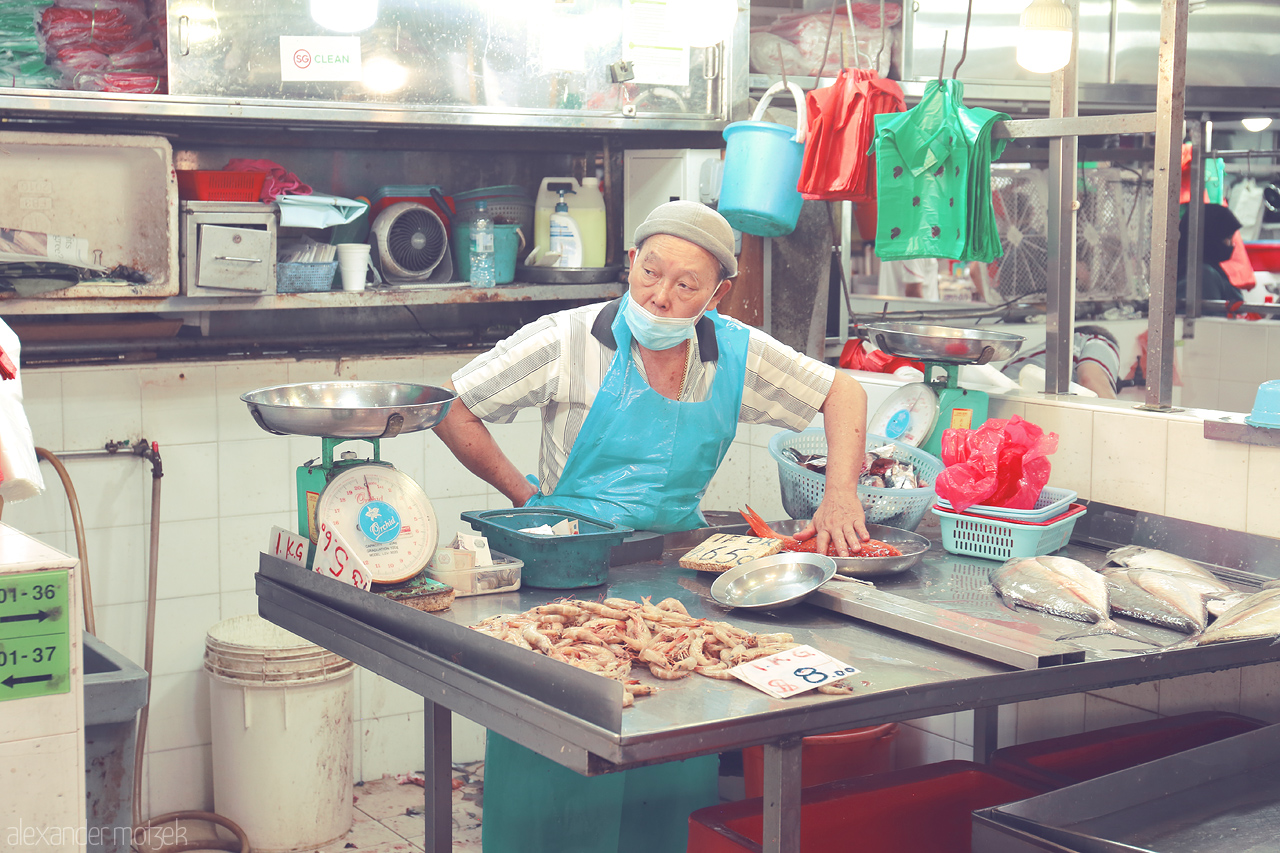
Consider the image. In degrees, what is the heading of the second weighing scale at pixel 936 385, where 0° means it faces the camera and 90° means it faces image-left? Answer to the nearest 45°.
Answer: approximately 45°

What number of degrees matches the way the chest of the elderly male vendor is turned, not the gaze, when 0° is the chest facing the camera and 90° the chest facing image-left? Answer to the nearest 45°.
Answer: approximately 0°

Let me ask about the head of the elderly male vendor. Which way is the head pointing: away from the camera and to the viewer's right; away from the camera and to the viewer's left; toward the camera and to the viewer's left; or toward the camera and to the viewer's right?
toward the camera and to the viewer's left

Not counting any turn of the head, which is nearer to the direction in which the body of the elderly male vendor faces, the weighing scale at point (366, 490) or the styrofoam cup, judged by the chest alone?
the weighing scale

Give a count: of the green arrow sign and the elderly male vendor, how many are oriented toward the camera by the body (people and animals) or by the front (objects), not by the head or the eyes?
2

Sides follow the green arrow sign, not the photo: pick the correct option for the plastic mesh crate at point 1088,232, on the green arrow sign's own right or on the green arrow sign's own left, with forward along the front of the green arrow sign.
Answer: on the green arrow sign's own left

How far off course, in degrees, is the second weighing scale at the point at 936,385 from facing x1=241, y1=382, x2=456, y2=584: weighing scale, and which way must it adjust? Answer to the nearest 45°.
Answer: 0° — it already faces it

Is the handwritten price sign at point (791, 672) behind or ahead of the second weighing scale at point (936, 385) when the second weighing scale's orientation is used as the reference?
ahead

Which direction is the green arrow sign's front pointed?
toward the camera
